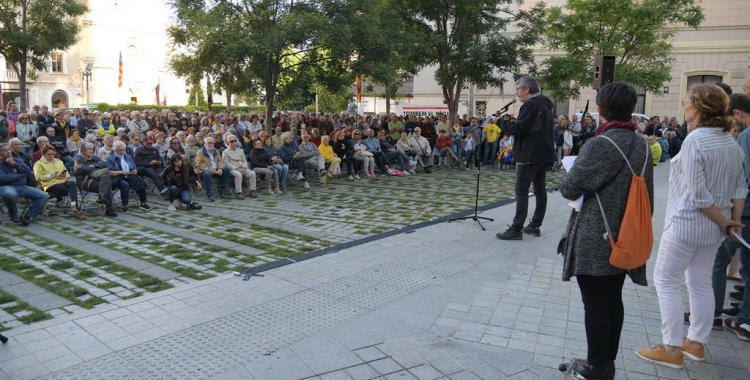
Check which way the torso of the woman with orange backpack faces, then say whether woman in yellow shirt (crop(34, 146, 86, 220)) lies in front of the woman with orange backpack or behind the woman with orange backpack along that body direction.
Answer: in front

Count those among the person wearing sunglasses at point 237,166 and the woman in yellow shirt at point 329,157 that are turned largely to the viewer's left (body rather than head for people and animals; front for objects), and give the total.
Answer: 0

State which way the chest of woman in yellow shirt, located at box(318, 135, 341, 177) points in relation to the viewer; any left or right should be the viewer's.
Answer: facing the viewer and to the right of the viewer

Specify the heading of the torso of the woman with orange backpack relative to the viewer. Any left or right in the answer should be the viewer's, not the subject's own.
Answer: facing away from the viewer and to the left of the viewer

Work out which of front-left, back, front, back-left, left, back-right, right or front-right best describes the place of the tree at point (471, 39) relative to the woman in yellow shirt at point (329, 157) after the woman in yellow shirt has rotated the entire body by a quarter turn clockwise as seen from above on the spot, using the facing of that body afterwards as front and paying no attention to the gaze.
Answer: back

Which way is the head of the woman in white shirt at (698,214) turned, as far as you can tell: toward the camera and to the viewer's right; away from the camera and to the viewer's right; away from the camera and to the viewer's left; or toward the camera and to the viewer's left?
away from the camera and to the viewer's left

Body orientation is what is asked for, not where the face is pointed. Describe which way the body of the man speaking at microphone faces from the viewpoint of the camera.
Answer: to the viewer's left

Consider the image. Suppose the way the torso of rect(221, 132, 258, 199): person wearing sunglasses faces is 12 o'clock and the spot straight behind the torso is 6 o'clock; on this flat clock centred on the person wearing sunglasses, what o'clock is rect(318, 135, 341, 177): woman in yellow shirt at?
The woman in yellow shirt is roughly at 9 o'clock from the person wearing sunglasses.

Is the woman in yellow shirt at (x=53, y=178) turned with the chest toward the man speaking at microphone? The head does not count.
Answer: yes

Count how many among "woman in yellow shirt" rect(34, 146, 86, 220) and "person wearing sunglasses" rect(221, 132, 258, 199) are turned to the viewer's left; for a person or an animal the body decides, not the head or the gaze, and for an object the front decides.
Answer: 0

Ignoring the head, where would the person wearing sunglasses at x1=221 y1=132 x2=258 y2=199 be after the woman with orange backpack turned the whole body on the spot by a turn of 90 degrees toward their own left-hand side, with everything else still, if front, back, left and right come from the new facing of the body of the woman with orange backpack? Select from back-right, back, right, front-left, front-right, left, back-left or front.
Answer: right

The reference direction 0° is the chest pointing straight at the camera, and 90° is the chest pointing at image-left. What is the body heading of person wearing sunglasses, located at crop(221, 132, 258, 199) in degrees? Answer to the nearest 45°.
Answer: approximately 315°

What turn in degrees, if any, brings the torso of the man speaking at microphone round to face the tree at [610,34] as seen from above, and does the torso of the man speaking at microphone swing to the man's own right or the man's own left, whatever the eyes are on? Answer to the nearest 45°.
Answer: approximately 90° to the man's own right

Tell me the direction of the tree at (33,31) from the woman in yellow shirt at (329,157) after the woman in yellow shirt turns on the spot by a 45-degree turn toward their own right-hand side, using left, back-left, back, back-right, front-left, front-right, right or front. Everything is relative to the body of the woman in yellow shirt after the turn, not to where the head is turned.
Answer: back-right
